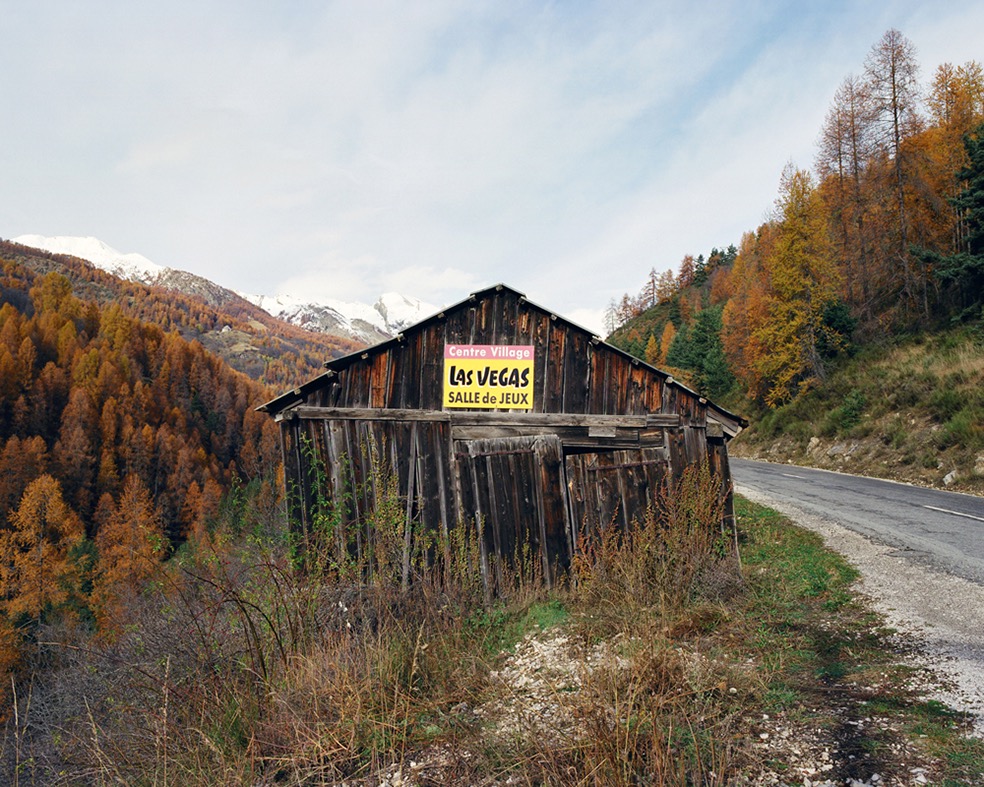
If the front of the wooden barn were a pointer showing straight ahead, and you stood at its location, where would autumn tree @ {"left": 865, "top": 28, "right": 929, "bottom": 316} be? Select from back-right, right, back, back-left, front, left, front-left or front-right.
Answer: back-left

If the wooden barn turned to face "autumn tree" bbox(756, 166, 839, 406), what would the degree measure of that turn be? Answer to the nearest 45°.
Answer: approximately 135° to its left

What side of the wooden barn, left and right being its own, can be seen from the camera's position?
front

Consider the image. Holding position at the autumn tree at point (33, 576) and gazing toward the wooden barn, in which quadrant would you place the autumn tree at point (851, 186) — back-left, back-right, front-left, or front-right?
front-left

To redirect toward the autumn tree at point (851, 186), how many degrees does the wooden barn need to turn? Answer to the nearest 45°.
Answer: approximately 135° to its left

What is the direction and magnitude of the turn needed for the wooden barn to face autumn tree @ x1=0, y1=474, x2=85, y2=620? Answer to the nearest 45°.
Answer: approximately 135° to its right
